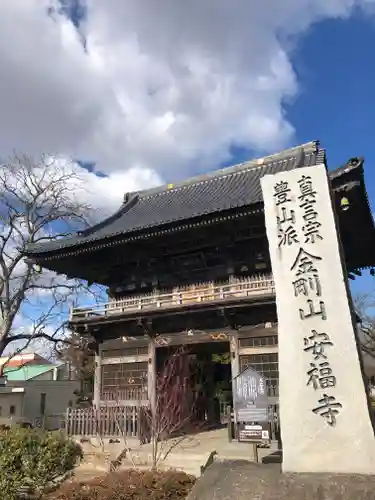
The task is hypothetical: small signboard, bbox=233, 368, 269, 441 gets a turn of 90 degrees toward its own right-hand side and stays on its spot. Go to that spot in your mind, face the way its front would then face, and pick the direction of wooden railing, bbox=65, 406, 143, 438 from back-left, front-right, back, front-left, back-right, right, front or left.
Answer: front-right

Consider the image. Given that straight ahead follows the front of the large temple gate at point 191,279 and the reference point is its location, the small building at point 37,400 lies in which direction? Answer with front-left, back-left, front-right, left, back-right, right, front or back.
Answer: right

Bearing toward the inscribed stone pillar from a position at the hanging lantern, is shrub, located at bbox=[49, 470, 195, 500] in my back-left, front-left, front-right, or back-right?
front-right

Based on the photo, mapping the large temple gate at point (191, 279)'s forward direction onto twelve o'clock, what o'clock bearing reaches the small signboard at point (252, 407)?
The small signboard is roughly at 10 o'clock from the large temple gate.

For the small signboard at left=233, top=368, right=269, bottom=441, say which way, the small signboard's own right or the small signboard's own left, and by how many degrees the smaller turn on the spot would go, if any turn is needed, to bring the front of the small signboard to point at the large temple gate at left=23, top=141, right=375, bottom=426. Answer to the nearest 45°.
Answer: approximately 180°

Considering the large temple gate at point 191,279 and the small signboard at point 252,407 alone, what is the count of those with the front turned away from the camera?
0

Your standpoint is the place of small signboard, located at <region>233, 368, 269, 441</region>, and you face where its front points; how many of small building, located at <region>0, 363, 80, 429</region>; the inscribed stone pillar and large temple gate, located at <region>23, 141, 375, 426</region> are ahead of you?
1

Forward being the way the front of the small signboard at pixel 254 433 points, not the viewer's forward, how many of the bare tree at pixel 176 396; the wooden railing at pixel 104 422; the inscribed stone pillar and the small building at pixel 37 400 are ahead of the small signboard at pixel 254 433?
1

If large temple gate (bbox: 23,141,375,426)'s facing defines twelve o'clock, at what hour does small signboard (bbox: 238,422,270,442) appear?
The small signboard is roughly at 10 o'clock from the large temple gate.

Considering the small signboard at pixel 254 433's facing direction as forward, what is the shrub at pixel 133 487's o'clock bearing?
The shrub is roughly at 2 o'clock from the small signboard.

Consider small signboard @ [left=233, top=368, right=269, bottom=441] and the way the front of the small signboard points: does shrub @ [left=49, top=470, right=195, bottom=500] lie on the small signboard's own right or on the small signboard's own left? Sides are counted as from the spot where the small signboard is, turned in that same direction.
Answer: on the small signboard's own right

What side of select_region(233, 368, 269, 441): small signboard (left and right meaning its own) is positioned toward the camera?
front

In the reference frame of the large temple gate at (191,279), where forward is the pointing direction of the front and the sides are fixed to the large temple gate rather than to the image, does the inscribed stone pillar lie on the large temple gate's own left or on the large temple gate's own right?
on the large temple gate's own left

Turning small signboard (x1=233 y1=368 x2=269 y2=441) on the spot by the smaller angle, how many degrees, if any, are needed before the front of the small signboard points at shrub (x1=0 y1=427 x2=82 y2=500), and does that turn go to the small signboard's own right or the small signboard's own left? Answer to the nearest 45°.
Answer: approximately 90° to the small signboard's own right

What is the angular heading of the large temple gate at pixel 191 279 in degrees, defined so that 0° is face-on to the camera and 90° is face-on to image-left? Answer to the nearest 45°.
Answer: approximately 45°

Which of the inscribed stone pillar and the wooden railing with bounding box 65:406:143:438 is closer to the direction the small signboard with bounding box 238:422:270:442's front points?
the inscribed stone pillar
